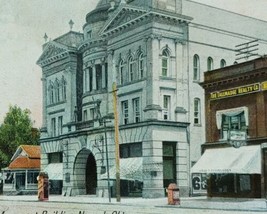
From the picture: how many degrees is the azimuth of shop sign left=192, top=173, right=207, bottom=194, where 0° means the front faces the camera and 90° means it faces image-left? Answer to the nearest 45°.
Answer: approximately 0°

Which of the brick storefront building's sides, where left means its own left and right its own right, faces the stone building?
right

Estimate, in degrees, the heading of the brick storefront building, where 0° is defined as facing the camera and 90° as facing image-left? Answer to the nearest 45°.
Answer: approximately 45°

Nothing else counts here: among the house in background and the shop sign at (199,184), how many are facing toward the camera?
2

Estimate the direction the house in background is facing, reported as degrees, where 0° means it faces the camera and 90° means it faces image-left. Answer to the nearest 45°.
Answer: approximately 0°

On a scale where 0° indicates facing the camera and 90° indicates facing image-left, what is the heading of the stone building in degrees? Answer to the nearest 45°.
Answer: approximately 45°

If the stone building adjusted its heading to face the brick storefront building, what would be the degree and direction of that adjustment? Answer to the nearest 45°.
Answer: approximately 90° to its left

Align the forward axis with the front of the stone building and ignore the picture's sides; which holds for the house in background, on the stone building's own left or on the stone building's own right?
on the stone building's own right
